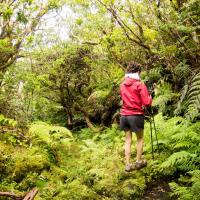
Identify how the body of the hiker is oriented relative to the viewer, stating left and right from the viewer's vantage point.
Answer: facing away from the viewer and to the right of the viewer

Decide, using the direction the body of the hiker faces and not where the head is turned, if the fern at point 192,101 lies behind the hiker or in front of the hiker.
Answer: in front
